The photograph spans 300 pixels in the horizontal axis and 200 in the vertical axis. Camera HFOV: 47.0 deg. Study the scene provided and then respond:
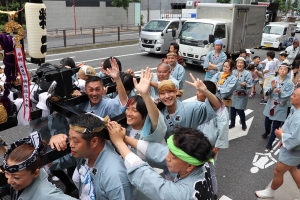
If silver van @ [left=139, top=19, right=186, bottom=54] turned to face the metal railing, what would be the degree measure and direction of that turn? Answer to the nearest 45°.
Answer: approximately 90° to its right

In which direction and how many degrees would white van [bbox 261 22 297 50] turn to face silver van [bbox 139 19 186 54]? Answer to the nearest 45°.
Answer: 0° — it already faces it

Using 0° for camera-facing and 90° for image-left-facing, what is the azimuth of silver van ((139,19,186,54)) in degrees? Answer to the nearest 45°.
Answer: approximately 45°

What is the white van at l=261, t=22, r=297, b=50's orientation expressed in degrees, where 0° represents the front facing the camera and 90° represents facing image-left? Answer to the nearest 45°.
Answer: approximately 45°

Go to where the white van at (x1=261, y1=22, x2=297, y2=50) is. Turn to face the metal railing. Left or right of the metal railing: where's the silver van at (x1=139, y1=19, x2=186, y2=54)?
left

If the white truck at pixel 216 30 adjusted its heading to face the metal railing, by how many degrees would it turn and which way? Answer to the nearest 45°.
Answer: approximately 90° to its right

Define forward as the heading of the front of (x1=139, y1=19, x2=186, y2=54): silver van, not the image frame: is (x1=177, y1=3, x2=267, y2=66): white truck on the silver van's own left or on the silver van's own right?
on the silver van's own left

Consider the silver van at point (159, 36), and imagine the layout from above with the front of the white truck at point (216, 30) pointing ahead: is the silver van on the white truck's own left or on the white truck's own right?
on the white truck's own right

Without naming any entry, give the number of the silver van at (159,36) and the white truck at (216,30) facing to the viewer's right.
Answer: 0
